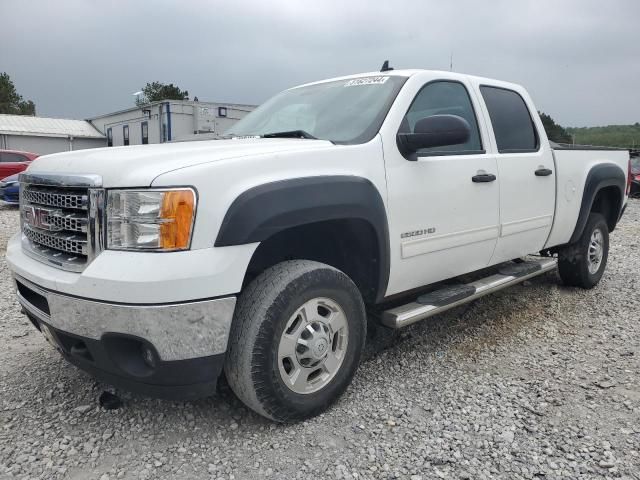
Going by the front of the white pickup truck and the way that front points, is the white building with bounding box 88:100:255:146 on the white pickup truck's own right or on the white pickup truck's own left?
on the white pickup truck's own right

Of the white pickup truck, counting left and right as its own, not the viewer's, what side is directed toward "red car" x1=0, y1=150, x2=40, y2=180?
right

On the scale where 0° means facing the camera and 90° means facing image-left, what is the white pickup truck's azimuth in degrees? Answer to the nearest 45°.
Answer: approximately 45°

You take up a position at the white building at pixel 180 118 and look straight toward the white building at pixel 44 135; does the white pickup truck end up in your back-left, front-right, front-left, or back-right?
back-left
